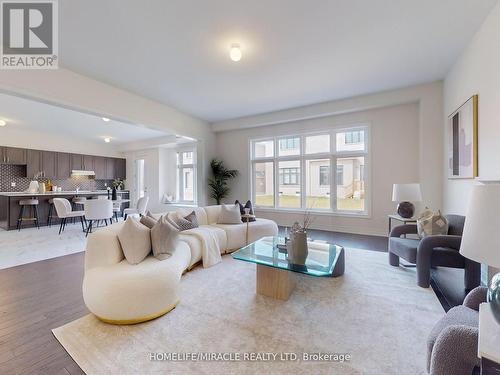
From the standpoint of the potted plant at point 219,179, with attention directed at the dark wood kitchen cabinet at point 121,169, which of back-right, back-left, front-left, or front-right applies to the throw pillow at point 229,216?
back-left

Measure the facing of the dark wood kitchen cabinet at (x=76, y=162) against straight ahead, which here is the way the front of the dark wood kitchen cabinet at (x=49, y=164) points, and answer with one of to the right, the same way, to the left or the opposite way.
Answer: the same way

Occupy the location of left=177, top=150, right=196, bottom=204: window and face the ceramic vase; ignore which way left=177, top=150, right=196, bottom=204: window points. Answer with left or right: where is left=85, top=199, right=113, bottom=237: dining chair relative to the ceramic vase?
right

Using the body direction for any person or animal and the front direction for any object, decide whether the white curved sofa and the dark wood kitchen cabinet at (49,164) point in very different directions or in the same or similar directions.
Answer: same or similar directions

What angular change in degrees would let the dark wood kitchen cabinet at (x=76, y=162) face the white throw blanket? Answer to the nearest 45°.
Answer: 0° — it already faces it

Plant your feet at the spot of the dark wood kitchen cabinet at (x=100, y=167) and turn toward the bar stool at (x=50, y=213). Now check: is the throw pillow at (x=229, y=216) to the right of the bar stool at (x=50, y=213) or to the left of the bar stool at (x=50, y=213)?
left

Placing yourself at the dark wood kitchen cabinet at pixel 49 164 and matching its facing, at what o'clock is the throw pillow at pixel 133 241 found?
The throw pillow is roughly at 12 o'clock from the dark wood kitchen cabinet.

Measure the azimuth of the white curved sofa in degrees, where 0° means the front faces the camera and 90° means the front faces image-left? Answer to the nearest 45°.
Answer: approximately 315°

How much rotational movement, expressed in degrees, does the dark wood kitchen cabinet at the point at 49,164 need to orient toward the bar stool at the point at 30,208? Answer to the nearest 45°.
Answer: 0° — it already faces it

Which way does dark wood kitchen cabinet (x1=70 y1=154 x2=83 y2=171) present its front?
toward the camera

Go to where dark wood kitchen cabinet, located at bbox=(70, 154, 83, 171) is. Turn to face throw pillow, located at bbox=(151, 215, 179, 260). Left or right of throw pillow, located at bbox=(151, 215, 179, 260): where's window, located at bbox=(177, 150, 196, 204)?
left

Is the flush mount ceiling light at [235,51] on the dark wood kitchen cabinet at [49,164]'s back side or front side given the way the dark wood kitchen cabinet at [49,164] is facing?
on the front side

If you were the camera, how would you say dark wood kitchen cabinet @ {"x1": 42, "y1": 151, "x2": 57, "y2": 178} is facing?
facing the viewer

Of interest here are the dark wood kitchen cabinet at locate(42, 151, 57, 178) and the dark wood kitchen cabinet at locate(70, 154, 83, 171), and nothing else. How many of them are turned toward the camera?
2

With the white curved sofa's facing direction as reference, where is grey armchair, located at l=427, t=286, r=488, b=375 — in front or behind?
in front

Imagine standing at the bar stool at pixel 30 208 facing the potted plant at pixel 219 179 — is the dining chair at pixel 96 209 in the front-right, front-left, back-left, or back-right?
front-right
